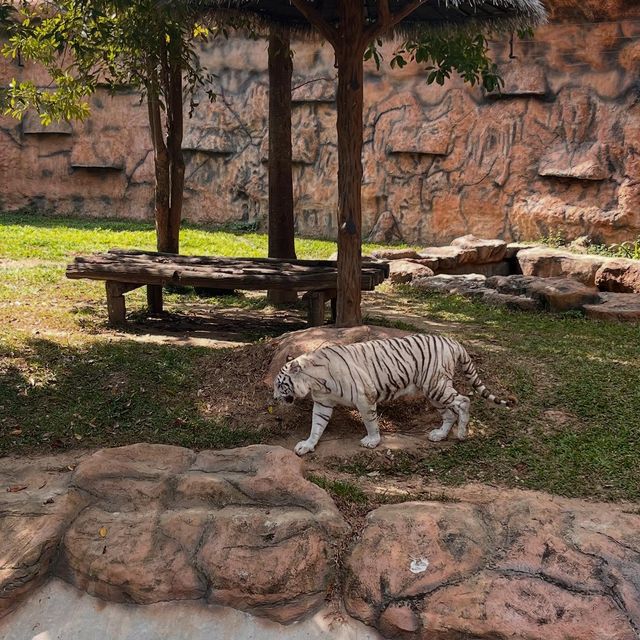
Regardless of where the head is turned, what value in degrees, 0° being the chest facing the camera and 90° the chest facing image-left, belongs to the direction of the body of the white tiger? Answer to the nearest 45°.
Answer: approximately 90°

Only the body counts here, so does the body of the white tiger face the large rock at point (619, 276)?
no

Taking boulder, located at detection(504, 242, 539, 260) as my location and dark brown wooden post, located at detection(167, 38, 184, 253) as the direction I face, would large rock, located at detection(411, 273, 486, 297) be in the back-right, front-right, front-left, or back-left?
front-left

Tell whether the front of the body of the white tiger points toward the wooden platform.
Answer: no

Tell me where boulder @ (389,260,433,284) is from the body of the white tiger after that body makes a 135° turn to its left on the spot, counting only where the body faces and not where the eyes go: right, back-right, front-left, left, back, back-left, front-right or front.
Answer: back-left

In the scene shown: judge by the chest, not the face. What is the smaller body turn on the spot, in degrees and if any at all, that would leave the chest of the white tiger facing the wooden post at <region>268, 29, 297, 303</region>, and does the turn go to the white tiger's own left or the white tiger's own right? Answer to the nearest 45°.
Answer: approximately 90° to the white tiger's own right

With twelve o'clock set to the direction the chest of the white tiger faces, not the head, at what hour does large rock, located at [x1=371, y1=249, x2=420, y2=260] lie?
The large rock is roughly at 3 o'clock from the white tiger.

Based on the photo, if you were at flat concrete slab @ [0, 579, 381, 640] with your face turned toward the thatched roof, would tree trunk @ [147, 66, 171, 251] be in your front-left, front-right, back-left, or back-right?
front-left

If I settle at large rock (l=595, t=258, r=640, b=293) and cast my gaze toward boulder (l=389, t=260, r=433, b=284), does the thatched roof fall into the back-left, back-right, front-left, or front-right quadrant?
front-left

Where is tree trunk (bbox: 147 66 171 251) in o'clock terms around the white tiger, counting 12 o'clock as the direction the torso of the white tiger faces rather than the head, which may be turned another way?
The tree trunk is roughly at 2 o'clock from the white tiger.

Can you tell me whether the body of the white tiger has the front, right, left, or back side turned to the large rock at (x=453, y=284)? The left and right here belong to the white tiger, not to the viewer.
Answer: right

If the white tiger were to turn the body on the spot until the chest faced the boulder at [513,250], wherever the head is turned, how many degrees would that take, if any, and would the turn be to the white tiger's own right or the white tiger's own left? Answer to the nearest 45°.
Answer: approximately 90° to the white tiger's own right

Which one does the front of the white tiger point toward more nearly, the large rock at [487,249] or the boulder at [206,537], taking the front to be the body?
the boulder

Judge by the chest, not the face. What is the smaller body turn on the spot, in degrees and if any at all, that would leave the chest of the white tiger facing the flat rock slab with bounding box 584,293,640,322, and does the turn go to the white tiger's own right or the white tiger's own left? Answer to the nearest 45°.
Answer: approximately 135° to the white tiger's own right

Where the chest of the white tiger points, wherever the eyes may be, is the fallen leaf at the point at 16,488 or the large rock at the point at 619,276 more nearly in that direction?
the fallen leaf

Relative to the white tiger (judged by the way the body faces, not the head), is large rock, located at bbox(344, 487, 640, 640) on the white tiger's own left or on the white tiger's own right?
on the white tiger's own left

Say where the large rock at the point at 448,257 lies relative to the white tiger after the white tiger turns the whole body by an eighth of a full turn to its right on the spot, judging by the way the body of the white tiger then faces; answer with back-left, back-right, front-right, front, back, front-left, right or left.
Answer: front-right
